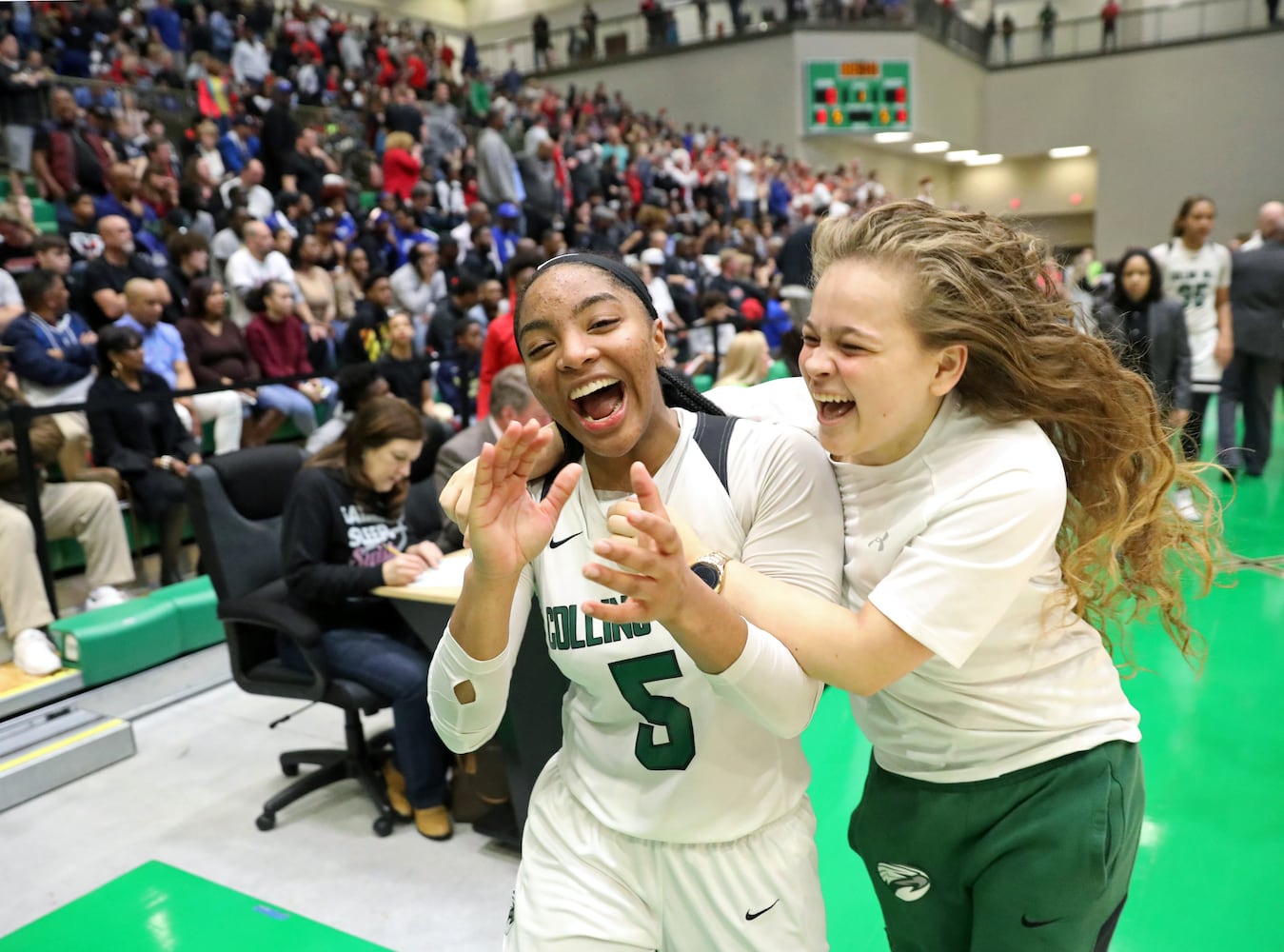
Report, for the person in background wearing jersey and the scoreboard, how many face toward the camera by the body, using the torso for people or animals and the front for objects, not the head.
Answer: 2

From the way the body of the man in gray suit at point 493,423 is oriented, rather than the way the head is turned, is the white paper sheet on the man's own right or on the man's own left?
on the man's own right

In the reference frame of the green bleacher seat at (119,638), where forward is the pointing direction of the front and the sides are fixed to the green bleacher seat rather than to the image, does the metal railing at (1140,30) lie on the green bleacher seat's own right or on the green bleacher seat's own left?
on the green bleacher seat's own left

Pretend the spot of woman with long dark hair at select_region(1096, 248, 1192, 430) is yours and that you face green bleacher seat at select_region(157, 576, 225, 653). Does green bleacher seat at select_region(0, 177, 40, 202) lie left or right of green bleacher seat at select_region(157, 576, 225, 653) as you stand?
right

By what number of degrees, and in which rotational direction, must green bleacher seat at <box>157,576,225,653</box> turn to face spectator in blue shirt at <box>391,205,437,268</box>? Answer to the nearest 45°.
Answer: approximately 90° to its left

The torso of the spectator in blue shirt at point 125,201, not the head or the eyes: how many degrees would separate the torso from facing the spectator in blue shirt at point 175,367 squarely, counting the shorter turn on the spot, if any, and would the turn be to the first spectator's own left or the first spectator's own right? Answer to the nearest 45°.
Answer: approximately 45° to the first spectator's own right
